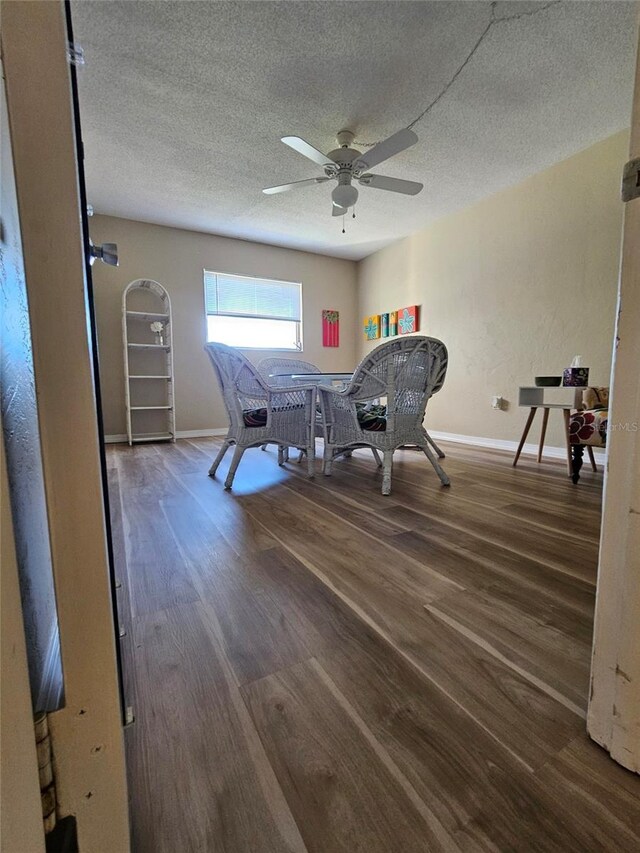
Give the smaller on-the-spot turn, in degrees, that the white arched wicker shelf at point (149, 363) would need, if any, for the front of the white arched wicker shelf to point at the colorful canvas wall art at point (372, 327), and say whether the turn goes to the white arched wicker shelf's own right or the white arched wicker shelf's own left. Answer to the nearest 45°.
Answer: approximately 90° to the white arched wicker shelf's own left

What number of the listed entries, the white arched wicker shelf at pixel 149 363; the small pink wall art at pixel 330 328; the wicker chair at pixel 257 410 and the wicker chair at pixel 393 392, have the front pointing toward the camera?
2

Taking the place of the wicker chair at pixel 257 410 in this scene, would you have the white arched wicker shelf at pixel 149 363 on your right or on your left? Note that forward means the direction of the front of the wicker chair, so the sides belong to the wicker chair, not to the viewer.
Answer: on your left

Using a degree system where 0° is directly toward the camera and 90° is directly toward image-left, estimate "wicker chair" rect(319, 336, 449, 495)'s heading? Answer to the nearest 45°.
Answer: approximately 135°

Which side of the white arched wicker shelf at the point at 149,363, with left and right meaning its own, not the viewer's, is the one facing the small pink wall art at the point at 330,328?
left

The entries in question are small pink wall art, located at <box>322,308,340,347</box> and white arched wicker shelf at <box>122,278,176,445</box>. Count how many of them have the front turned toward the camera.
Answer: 2

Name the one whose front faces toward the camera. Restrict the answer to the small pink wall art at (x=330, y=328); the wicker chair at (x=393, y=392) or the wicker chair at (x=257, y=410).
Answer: the small pink wall art

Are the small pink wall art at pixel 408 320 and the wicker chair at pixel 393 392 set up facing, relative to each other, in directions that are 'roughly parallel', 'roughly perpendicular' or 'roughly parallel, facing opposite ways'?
roughly perpendicular

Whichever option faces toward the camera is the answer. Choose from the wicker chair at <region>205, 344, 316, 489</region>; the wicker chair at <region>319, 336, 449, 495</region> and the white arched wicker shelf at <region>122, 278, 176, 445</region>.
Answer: the white arched wicker shelf

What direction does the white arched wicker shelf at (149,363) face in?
toward the camera

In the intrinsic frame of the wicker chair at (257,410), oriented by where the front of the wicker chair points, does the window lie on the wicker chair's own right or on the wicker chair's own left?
on the wicker chair's own left

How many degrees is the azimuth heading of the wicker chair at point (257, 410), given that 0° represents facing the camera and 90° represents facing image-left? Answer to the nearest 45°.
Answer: approximately 225°

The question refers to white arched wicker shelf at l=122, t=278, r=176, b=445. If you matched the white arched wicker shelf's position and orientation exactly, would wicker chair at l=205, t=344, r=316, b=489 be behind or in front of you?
in front

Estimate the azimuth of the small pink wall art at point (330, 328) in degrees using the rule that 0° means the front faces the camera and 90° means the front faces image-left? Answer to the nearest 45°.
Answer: approximately 0°

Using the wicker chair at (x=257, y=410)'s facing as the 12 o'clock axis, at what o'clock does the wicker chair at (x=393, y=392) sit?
the wicker chair at (x=393, y=392) is roughly at 2 o'clock from the wicker chair at (x=257, y=410).

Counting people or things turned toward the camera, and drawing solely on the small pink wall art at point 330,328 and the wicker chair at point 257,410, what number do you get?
1

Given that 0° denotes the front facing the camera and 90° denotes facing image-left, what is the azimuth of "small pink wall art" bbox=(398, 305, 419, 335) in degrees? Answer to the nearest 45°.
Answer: approximately 45°

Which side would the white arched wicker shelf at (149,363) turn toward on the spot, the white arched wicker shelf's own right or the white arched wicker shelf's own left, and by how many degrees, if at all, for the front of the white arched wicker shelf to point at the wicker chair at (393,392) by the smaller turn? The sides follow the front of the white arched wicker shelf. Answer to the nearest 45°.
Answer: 0° — it already faces it

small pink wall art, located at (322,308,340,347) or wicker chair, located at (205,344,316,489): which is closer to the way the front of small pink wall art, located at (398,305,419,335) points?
the wicker chair

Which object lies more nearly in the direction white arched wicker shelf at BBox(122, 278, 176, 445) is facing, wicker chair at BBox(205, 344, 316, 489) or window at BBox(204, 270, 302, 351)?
the wicker chair

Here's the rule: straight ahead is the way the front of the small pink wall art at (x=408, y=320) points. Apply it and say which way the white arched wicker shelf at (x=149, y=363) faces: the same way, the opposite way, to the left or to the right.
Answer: to the left

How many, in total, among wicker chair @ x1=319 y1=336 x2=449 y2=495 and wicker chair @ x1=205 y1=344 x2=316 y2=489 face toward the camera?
0
